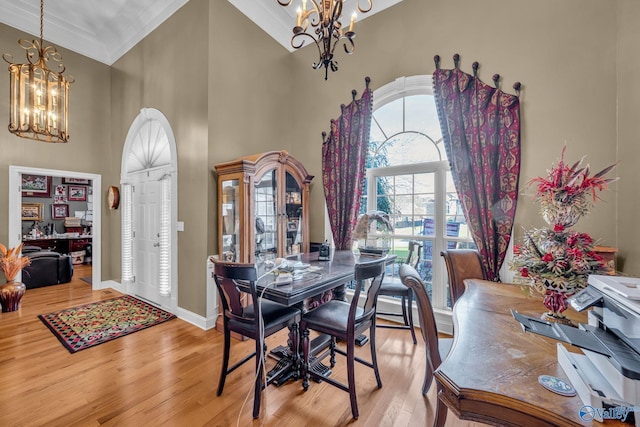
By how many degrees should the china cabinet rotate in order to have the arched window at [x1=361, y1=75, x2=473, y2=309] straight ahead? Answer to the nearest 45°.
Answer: approximately 45° to its left

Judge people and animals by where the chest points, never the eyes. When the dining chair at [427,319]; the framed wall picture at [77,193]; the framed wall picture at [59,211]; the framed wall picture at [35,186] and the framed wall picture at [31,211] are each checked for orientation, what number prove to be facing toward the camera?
4

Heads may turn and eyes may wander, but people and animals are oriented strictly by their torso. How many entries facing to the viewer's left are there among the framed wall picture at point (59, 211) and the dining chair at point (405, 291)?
1

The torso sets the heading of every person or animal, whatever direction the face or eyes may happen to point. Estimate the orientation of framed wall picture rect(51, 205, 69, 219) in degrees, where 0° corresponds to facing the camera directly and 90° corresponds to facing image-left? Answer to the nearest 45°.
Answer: approximately 0°

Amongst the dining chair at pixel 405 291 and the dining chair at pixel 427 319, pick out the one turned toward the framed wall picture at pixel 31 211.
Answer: the dining chair at pixel 405 291

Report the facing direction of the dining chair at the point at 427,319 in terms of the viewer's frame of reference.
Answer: facing to the right of the viewer

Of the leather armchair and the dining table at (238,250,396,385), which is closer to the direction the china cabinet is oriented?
the dining table

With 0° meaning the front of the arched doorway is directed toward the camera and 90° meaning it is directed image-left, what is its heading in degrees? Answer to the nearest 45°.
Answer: approximately 45°

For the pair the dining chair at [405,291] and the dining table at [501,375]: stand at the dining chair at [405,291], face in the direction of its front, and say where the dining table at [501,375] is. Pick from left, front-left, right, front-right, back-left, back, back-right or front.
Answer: left

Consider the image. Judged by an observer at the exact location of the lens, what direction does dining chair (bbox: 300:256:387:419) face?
facing away from the viewer and to the left of the viewer

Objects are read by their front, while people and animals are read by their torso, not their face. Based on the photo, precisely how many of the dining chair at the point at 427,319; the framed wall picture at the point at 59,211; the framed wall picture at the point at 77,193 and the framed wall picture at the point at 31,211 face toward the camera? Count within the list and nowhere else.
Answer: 3
